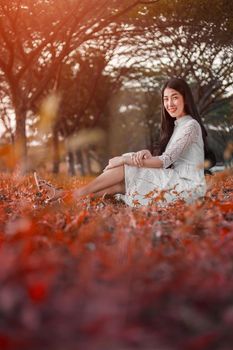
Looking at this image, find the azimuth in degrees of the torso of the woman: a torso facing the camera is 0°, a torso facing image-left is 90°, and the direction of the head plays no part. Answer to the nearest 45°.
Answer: approximately 90°

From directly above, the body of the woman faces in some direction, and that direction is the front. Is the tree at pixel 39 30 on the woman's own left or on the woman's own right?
on the woman's own right
